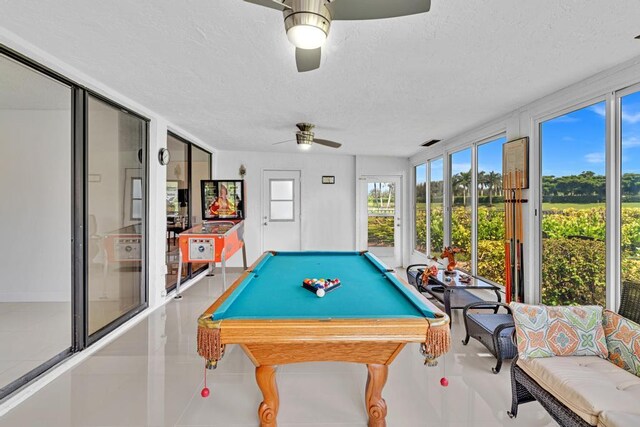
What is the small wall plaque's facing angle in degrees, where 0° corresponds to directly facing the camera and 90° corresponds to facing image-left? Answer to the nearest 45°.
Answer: approximately 0°

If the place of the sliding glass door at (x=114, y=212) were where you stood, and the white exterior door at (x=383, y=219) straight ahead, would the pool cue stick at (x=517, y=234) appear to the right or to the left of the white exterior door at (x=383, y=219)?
right

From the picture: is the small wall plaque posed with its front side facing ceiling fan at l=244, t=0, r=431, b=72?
yes

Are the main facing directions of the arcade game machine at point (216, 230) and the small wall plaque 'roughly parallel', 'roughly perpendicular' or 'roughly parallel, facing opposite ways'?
roughly parallel

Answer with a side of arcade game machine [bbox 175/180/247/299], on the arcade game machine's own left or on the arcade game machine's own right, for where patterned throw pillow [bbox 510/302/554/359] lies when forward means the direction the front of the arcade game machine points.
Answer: on the arcade game machine's own left

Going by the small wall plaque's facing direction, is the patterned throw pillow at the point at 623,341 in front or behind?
in front

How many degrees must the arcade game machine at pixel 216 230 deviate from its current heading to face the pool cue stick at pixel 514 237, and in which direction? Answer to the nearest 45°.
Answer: approximately 90° to its left

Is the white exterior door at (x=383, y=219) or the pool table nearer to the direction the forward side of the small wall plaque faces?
the pool table

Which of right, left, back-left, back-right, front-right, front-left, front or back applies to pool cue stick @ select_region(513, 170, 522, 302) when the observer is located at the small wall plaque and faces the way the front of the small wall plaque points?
front-left

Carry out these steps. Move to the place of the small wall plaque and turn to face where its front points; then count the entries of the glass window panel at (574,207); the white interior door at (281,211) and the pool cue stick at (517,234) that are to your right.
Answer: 1

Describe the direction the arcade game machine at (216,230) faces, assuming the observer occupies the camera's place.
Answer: facing the viewer and to the left of the viewer

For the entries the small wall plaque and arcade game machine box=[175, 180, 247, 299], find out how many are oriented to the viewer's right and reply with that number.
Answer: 0

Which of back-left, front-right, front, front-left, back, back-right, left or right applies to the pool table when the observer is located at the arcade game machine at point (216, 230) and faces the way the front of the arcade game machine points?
front-left

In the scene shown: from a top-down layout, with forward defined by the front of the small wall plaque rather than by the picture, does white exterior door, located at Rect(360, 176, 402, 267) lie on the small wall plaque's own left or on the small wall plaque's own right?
on the small wall plaque's own left

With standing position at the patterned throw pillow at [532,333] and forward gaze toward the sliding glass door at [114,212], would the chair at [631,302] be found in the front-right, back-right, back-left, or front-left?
back-right

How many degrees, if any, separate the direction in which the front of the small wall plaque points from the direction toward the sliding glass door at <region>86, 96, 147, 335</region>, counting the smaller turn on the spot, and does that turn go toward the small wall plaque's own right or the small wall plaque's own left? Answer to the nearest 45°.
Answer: approximately 45° to the small wall plaque's own right
